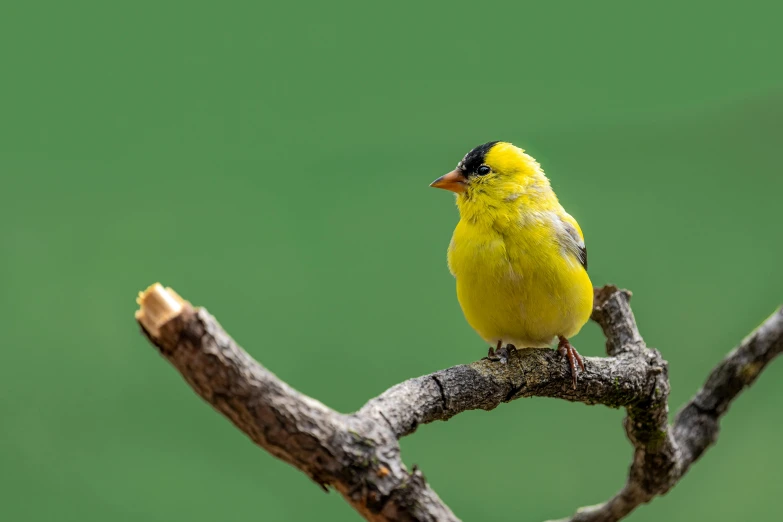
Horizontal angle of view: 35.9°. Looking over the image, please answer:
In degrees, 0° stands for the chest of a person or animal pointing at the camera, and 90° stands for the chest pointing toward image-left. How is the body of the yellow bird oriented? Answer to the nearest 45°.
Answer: approximately 45°
